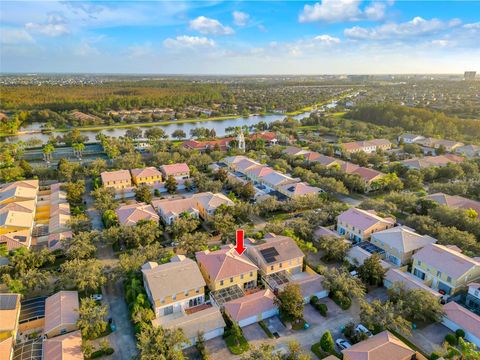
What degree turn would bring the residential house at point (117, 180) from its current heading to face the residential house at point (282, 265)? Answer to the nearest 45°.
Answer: approximately 45° to its left

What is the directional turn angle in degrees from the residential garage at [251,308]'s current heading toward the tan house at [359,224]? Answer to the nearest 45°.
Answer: approximately 90° to its left

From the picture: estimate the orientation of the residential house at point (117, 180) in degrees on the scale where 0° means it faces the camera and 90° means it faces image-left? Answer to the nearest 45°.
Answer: approximately 0°

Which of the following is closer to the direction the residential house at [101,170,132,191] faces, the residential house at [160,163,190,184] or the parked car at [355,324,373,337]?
the parked car

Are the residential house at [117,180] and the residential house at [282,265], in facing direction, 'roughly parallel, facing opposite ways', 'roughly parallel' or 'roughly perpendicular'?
roughly parallel

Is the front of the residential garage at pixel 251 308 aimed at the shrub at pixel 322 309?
no

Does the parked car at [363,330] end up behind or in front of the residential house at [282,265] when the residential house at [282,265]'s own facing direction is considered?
in front

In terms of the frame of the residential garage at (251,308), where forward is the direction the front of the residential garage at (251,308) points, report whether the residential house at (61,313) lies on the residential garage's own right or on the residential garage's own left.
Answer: on the residential garage's own right

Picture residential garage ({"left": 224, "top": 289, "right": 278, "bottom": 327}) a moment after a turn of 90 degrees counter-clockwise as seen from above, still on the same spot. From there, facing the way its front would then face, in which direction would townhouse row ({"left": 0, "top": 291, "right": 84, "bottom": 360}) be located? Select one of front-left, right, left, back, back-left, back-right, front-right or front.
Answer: back-left

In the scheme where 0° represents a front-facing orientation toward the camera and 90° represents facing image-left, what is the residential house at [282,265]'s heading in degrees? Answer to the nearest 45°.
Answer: approximately 315°

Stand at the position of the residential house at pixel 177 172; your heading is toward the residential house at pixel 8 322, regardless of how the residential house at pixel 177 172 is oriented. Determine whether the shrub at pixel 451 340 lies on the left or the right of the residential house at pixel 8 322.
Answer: left

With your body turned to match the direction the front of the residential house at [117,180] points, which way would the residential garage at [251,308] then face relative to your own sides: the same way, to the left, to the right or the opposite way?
the same way

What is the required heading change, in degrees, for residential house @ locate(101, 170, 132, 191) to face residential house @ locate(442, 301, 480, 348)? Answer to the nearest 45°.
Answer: approximately 45° to its left

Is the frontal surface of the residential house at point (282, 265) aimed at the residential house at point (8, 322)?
no

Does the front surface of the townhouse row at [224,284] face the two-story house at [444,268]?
no

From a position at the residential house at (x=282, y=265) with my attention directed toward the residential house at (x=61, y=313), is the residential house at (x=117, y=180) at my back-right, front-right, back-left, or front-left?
front-right

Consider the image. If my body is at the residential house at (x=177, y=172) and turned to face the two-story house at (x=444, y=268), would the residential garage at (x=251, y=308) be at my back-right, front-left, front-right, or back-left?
front-right
